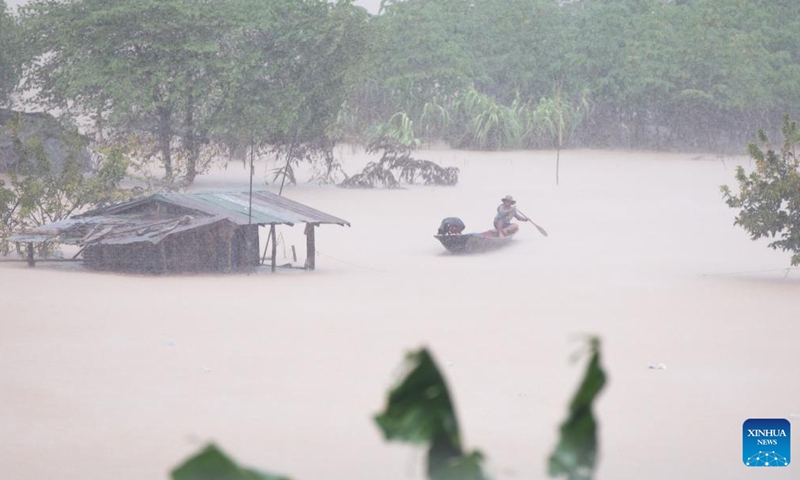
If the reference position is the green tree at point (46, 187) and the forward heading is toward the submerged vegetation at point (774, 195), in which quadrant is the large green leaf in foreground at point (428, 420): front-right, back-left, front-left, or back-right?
front-right

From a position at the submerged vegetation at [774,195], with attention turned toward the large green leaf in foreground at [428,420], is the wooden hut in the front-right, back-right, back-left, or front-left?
front-right

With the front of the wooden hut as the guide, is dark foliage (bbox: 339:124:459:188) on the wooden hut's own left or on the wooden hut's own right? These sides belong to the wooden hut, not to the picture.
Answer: on the wooden hut's own left

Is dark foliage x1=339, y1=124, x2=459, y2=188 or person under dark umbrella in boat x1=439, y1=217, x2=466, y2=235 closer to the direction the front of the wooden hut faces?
the person under dark umbrella in boat

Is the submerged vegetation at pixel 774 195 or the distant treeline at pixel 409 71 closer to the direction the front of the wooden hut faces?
the submerged vegetation

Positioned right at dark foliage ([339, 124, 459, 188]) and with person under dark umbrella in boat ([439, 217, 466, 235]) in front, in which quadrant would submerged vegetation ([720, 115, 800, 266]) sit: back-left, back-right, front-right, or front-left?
front-left

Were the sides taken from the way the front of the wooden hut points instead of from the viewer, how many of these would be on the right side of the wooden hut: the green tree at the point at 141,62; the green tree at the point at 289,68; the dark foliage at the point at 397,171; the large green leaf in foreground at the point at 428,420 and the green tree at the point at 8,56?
1

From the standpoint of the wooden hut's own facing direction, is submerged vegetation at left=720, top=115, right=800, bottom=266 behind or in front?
in front
